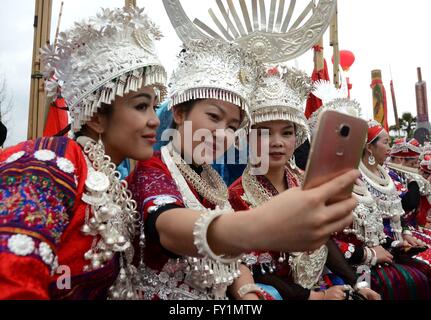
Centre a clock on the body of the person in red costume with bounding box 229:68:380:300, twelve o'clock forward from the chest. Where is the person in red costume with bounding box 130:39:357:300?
the person in red costume with bounding box 130:39:357:300 is roughly at 2 o'clock from the person in red costume with bounding box 229:68:380:300.

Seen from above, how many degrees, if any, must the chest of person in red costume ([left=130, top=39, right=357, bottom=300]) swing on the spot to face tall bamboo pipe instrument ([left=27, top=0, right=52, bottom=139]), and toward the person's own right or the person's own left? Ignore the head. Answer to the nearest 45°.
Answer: approximately 180°

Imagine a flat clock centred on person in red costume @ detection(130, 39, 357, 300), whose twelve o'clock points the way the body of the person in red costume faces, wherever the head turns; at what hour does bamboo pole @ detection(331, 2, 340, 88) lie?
The bamboo pole is roughly at 8 o'clock from the person in red costume.

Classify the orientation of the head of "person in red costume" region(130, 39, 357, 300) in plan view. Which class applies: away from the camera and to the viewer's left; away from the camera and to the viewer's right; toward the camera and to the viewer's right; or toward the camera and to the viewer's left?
toward the camera and to the viewer's right

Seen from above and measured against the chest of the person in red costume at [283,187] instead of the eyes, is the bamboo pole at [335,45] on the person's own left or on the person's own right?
on the person's own left

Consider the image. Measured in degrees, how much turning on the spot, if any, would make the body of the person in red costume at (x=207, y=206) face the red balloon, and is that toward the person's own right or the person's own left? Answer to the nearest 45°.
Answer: approximately 135° to the person's own left

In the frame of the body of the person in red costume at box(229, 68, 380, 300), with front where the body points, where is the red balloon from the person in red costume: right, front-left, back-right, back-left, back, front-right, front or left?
back-left

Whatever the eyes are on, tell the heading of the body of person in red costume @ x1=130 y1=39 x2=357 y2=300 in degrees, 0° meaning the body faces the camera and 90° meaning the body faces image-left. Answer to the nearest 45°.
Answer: approximately 315°

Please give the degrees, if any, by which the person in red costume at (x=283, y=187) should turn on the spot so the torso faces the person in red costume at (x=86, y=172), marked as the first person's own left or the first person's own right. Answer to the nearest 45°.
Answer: approximately 90° to the first person's own right
